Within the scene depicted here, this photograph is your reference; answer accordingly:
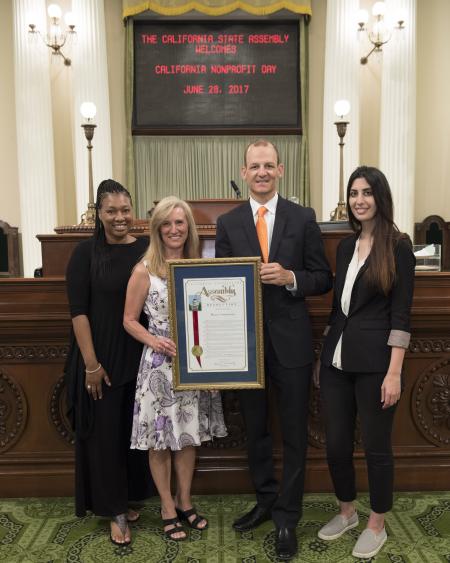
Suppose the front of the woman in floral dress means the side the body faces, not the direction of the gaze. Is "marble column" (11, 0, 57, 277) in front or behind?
behind

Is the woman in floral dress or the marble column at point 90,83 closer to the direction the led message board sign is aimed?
the woman in floral dress

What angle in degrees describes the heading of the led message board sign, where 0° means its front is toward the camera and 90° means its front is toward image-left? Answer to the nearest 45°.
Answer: approximately 0°

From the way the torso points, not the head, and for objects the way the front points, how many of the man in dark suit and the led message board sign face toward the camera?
2

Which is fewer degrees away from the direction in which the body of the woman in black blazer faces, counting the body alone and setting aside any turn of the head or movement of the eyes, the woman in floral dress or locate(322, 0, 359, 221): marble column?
the woman in floral dress

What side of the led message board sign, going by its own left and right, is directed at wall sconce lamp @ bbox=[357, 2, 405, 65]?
left

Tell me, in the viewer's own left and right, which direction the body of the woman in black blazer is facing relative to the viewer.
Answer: facing the viewer and to the left of the viewer

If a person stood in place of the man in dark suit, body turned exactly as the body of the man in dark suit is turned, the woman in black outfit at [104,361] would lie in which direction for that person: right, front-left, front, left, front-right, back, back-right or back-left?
right

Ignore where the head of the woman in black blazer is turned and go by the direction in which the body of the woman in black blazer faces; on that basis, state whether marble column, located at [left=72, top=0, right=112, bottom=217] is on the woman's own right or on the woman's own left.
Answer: on the woman's own right

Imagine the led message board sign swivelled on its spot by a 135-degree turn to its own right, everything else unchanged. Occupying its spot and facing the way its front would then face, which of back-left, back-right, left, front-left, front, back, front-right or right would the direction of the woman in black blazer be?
back-left
